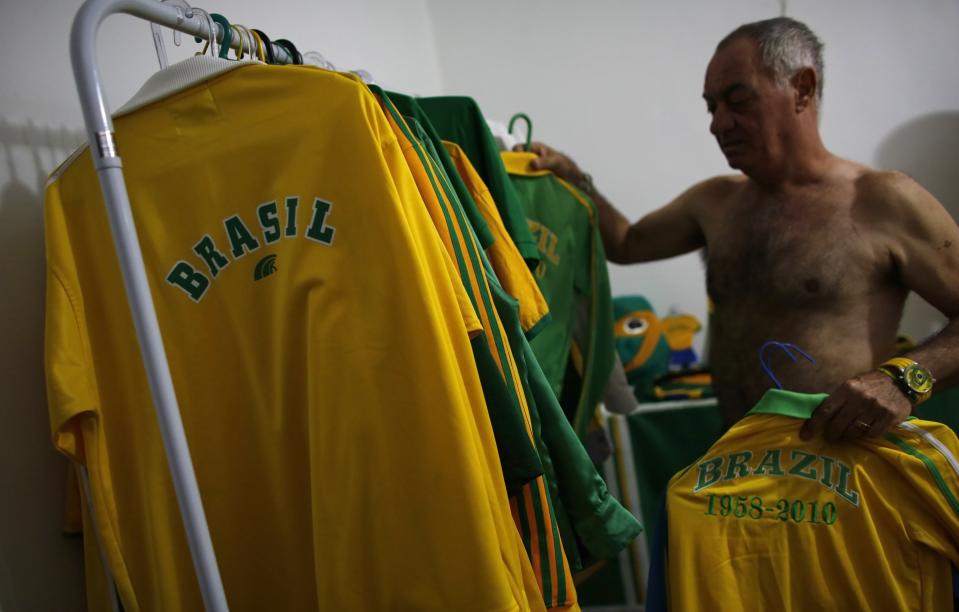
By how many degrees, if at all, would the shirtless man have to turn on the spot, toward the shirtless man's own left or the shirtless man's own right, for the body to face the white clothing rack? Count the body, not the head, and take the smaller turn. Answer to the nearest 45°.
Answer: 0° — they already face it

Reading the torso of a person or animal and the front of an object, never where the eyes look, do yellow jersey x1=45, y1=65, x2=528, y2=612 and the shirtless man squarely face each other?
no

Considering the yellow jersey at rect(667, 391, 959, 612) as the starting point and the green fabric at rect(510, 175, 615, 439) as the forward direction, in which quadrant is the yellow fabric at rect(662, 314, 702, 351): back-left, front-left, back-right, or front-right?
front-right

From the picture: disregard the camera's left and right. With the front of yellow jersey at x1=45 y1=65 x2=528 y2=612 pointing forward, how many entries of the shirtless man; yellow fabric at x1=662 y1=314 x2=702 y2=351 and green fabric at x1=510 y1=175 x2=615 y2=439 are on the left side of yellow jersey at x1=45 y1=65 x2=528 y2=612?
0

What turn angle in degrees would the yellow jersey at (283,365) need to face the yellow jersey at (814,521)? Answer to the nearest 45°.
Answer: approximately 90° to its right

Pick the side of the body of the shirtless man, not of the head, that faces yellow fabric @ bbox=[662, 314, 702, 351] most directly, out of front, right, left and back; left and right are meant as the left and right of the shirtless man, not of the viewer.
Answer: right

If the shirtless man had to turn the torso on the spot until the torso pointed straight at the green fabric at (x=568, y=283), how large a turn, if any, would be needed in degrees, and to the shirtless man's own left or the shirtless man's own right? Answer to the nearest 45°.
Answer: approximately 45° to the shirtless man's own right

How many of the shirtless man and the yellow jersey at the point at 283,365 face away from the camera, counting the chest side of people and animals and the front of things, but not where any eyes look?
1

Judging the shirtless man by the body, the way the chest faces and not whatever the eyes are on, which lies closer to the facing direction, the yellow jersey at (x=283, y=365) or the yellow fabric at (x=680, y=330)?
the yellow jersey

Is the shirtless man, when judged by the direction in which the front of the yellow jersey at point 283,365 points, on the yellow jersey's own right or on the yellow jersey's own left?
on the yellow jersey's own right

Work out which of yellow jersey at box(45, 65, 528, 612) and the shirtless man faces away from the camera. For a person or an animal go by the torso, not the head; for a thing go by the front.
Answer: the yellow jersey

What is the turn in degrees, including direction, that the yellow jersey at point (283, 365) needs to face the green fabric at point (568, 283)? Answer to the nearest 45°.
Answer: approximately 45° to its right

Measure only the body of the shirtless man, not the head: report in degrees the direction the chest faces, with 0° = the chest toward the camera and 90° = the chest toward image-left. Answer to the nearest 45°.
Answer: approximately 45°

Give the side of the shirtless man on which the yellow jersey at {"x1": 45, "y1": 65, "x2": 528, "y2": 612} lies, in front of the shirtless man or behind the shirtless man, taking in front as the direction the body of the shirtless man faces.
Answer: in front

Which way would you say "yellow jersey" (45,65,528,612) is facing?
away from the camera
